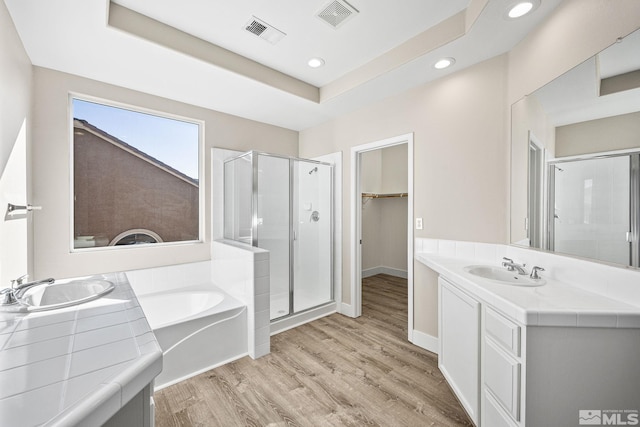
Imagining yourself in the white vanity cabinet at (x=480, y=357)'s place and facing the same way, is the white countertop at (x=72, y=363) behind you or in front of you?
in front

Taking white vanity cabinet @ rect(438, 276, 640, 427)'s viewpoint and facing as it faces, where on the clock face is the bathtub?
The bathtub is roughly at 1 o'clock from the white vanity cabinet.

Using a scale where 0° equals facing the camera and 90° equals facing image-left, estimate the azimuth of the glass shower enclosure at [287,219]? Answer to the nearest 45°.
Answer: approximately 315°

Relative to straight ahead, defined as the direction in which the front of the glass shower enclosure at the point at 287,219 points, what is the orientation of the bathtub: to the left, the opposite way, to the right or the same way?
the same way

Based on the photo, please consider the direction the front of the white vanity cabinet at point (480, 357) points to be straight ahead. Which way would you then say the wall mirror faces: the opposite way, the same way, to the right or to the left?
the same way

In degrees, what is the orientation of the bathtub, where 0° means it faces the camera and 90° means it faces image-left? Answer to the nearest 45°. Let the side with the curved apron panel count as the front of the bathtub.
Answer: approximately 315°

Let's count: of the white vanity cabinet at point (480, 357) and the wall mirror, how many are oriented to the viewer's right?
0

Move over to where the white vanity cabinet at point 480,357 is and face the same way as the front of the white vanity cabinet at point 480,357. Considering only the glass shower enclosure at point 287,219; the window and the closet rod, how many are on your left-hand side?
0

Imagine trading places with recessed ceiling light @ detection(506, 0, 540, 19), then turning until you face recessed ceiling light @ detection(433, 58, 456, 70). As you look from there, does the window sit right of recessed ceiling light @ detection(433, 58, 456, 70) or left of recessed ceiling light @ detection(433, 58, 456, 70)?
left

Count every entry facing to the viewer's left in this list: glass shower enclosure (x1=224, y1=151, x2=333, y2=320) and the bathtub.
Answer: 0

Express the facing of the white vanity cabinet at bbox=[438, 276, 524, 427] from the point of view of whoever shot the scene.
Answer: facing the viewer and to the left of the viewer
